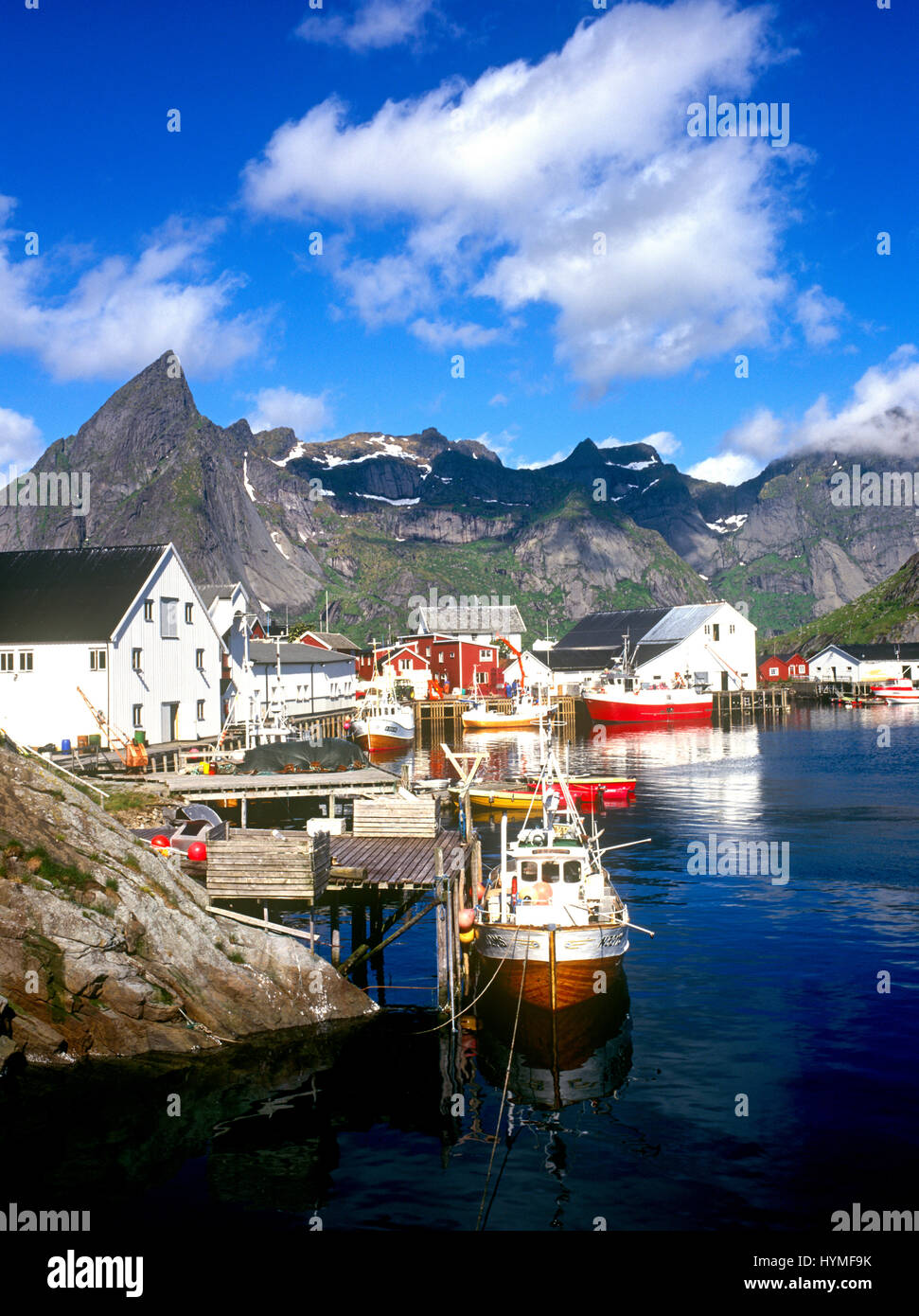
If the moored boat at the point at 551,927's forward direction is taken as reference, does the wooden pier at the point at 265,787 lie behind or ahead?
behind

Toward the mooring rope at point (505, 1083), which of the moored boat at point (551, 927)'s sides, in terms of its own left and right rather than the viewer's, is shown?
front

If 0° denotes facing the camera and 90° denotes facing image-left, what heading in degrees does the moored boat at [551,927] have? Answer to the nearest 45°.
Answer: approximately 0°

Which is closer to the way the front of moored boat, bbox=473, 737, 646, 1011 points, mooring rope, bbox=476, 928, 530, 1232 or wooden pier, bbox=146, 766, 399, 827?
the mooring rope
